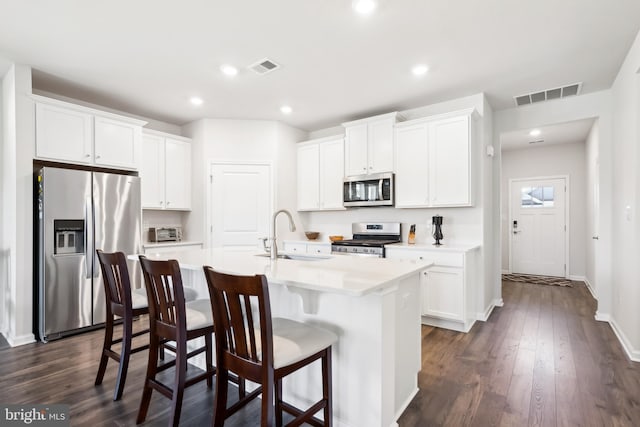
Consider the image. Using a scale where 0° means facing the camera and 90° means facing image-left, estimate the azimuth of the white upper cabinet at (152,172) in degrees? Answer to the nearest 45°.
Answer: approximately 315°

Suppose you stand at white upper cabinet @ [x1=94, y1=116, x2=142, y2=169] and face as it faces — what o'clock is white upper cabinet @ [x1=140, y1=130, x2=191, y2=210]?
white upper cabinet @ [x1=140, y1=130, x2=191, y2=210] is roughly at 9 o'clock from white upper cabinet @ [x1=94, y1=116, x2=142, y2=169].

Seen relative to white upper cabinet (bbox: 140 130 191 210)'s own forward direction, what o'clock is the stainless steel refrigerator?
The stainless steel refrigerator is roughly at 3 o'clock from the white upper cabinet.

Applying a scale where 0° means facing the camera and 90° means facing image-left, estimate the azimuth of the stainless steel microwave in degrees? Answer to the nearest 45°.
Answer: approximately 45°

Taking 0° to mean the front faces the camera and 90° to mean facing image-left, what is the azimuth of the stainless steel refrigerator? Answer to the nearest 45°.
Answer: approximately 315°

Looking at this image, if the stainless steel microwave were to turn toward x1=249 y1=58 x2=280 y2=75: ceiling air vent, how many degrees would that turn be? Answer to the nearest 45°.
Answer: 0° — it already faces it

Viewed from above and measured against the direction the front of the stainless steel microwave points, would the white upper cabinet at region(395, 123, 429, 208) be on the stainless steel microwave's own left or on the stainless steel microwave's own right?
on the stainless steel microwave's own left
